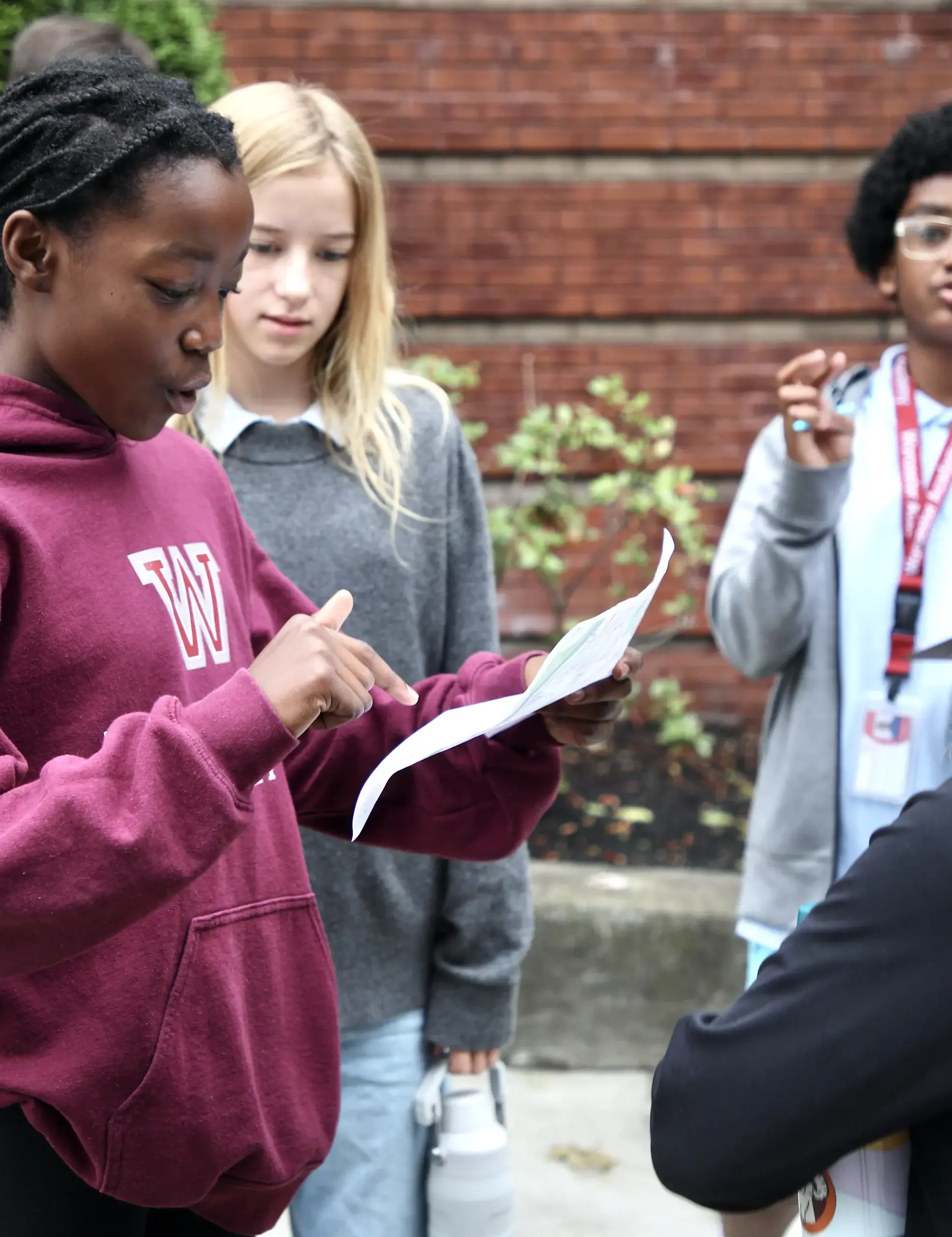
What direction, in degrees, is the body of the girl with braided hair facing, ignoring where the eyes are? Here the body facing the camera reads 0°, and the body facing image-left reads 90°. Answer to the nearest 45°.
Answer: approximately 315°

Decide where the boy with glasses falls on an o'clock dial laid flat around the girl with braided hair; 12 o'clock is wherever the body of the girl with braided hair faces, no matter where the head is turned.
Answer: The boy with glasses is roughly at 9 o'clock from the girl with braided hair.

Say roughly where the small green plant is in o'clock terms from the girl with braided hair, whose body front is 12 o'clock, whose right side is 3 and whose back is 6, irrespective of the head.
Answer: The small green plant is roughly at 8 o'clock from the girl with braided hair.

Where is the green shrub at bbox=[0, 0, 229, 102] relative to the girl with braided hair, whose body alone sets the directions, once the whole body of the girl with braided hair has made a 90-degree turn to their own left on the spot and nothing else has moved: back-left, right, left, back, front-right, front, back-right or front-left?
front-left
